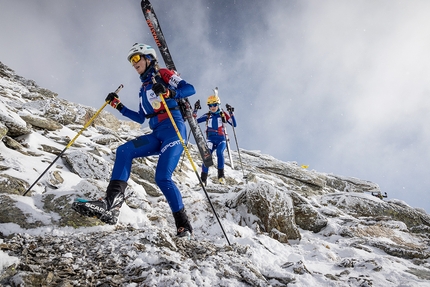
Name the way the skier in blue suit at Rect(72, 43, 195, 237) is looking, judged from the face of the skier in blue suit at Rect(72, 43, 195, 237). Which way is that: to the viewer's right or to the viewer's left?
to the viewer's left

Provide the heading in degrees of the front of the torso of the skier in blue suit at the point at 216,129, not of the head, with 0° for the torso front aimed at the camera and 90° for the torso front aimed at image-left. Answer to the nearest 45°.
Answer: approximately 0°

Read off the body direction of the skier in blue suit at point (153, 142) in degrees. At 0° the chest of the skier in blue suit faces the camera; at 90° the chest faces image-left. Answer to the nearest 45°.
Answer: approximately 45°
